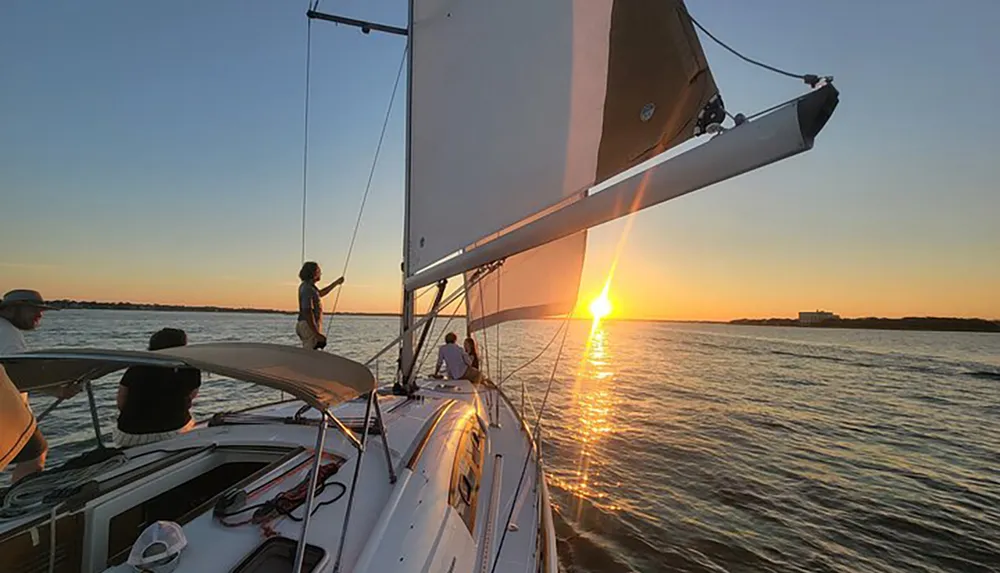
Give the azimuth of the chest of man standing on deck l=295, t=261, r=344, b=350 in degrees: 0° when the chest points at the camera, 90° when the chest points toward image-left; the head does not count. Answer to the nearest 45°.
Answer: approximately 270°

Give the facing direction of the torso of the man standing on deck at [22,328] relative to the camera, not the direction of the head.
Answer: to the viewer's right

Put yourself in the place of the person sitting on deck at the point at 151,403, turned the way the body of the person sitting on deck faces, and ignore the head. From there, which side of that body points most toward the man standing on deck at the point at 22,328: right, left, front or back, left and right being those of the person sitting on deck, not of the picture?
left

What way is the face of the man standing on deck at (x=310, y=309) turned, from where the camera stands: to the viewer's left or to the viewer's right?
to the viewer's right

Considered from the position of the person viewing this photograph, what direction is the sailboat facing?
facing away from the viewer

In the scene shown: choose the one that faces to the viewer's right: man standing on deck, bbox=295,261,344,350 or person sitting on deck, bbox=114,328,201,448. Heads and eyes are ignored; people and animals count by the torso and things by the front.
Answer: the man standing on deck

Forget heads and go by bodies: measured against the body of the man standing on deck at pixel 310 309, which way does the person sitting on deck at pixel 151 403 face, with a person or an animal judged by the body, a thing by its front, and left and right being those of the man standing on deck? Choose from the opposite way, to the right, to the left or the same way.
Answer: to the left

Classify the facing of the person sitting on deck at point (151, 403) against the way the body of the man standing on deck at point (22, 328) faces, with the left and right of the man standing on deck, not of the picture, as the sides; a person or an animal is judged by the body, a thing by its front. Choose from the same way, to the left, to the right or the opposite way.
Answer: to the left

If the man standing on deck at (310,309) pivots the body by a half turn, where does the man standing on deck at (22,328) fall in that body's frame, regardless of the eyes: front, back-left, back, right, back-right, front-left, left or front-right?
front-left

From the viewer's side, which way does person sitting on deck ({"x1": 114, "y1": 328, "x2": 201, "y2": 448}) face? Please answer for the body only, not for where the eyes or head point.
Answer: away from the camera
